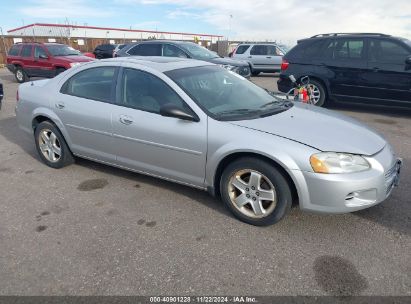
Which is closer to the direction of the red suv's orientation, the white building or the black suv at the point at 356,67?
the black suv

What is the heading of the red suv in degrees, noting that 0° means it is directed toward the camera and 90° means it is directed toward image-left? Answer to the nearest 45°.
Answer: approximately 315°

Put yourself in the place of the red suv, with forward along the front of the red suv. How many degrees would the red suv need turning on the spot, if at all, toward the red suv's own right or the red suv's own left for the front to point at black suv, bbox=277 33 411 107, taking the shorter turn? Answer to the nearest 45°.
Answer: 0° — it already faces it

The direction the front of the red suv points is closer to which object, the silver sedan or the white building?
the silver sedan

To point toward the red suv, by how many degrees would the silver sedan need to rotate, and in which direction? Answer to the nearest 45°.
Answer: approximately 180°

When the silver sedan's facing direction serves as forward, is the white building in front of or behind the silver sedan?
behind

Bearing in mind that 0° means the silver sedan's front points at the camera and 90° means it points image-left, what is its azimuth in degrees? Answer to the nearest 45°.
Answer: approximately 315°
